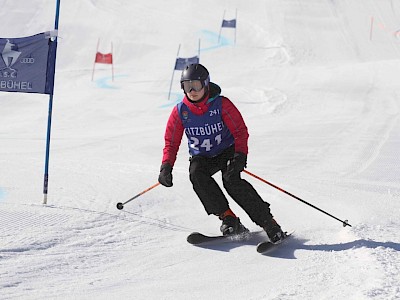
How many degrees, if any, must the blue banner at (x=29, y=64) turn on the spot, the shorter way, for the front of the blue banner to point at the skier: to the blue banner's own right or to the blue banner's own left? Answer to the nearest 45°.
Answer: approximately 45° to the blue banner's own left

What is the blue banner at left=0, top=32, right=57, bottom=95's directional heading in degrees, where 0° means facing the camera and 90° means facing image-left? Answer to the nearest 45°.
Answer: approximately 0°
